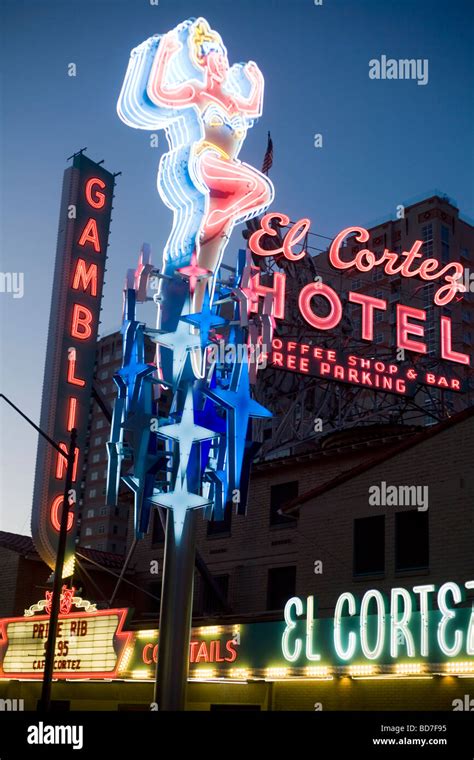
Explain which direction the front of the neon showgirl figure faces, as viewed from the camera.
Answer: facing the viewer and to the right of the viewer

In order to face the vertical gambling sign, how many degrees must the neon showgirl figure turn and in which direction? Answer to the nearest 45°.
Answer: approximately 180°

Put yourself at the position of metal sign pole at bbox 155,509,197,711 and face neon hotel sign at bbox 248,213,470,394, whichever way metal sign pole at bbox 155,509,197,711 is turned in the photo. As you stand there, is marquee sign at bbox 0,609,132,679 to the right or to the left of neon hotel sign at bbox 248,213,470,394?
left
